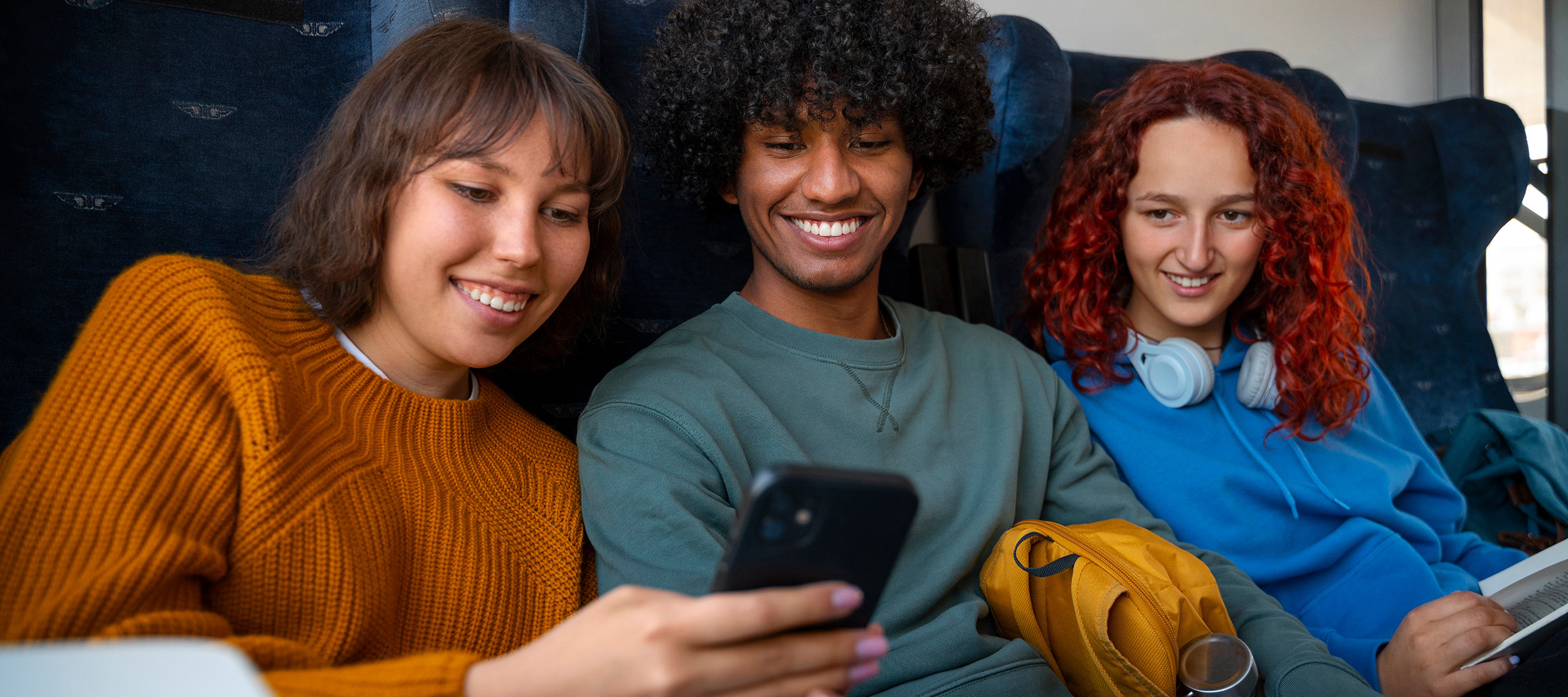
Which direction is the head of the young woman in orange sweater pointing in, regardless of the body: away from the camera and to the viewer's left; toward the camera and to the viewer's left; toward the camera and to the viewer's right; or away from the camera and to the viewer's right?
toward the camera and to the viewer's right

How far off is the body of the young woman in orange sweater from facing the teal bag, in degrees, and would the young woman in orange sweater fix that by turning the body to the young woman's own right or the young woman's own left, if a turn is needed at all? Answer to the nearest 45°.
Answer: approximately 45° to the young woman's own left

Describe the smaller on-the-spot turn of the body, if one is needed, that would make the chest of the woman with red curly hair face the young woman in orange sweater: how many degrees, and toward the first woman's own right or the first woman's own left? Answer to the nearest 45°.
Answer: approximately 45° to the first woman's own right

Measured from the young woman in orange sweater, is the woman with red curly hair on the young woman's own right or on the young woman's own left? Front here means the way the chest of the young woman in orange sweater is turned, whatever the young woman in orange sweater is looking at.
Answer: on the young woman's own left
